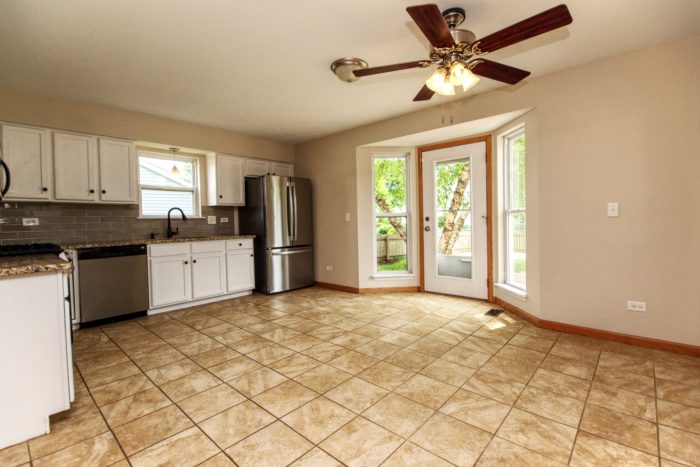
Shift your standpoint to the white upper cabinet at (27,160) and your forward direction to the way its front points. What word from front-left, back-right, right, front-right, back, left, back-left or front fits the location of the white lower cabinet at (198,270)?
left

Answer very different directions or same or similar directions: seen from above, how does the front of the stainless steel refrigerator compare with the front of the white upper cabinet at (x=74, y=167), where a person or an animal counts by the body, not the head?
same or similar directions

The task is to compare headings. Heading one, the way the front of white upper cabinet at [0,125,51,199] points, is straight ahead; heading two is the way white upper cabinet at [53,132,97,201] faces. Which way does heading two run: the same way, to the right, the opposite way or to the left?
the same way

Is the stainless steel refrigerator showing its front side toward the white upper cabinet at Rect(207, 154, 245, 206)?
no

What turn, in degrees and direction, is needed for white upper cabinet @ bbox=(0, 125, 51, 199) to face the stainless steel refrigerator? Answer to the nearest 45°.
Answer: approximately 90° to its left

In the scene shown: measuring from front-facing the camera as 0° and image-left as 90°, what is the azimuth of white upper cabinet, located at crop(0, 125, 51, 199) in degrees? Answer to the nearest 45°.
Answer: approximately 0°

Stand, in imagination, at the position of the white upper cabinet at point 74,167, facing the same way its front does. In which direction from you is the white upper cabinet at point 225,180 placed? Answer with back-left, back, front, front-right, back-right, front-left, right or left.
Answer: left

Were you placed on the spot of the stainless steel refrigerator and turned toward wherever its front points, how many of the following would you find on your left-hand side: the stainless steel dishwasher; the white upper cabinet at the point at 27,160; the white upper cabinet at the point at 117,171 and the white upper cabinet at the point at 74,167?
0

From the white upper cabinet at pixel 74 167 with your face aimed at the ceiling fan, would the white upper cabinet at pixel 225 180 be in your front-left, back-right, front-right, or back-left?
front-left

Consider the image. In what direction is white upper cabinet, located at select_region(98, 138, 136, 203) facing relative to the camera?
toward the camera

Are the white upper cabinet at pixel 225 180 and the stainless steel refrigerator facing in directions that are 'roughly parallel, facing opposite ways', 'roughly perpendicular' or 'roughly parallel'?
roughly parallel

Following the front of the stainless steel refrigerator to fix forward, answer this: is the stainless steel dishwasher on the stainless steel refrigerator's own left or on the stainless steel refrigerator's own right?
on the stainless steel refrigerator's own right

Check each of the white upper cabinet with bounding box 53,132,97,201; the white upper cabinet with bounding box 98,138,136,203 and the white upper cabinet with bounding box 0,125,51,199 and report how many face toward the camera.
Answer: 3

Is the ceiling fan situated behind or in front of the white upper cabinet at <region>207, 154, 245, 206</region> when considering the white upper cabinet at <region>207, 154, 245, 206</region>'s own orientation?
in front

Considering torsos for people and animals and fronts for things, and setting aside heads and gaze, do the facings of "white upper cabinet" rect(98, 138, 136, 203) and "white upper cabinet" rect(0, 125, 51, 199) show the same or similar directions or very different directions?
same or similar directions
